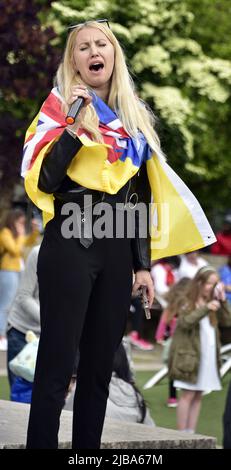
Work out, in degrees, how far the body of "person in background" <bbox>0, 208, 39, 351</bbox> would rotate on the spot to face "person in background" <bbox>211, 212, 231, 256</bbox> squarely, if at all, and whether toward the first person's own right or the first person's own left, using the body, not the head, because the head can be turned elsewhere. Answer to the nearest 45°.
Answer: approximately 90° to the first person's own left

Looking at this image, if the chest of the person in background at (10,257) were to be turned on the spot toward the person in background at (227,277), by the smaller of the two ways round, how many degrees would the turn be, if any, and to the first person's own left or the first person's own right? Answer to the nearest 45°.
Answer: approximately 45° to the first person's own left

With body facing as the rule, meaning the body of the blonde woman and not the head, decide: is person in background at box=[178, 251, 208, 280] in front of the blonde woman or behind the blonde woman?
behind

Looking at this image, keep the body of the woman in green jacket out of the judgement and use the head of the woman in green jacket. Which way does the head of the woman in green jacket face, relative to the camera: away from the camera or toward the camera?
toward the camera

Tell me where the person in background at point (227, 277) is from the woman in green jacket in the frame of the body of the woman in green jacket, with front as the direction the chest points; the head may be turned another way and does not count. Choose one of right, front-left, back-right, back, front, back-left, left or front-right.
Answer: back-left

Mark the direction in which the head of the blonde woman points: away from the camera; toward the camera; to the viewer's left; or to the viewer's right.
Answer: toward the camera

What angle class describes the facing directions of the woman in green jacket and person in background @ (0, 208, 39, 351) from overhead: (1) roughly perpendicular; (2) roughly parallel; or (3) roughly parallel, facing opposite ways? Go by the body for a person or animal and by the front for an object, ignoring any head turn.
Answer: roughly parallel

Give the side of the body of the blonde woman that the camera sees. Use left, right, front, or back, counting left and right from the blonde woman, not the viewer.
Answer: front

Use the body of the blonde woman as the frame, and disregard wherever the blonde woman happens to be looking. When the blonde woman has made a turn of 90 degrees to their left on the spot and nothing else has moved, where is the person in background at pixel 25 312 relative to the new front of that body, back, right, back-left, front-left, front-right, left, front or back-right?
left

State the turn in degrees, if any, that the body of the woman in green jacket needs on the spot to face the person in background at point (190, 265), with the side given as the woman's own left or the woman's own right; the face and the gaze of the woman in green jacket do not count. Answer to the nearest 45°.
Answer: approximately 135° to the woman's own left

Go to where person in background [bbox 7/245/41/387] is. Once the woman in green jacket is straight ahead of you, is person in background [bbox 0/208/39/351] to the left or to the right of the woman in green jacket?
left

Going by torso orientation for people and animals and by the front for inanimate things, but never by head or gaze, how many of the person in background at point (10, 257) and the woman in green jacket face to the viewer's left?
0

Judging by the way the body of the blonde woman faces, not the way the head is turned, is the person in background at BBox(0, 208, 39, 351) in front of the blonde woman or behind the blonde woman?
behind

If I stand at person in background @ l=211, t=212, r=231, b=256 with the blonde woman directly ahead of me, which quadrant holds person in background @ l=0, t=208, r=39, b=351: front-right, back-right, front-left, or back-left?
front-right

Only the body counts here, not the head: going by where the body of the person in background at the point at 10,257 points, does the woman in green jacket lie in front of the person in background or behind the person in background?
in front

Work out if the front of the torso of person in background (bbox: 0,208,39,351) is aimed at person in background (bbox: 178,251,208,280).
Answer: no
